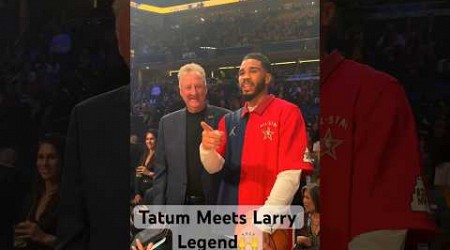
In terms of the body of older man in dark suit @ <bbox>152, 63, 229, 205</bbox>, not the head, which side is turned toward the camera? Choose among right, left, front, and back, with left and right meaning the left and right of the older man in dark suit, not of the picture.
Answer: front

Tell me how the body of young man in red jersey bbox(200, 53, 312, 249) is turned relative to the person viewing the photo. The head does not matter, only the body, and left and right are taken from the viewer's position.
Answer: facing the viewer and to the left of the viewer
